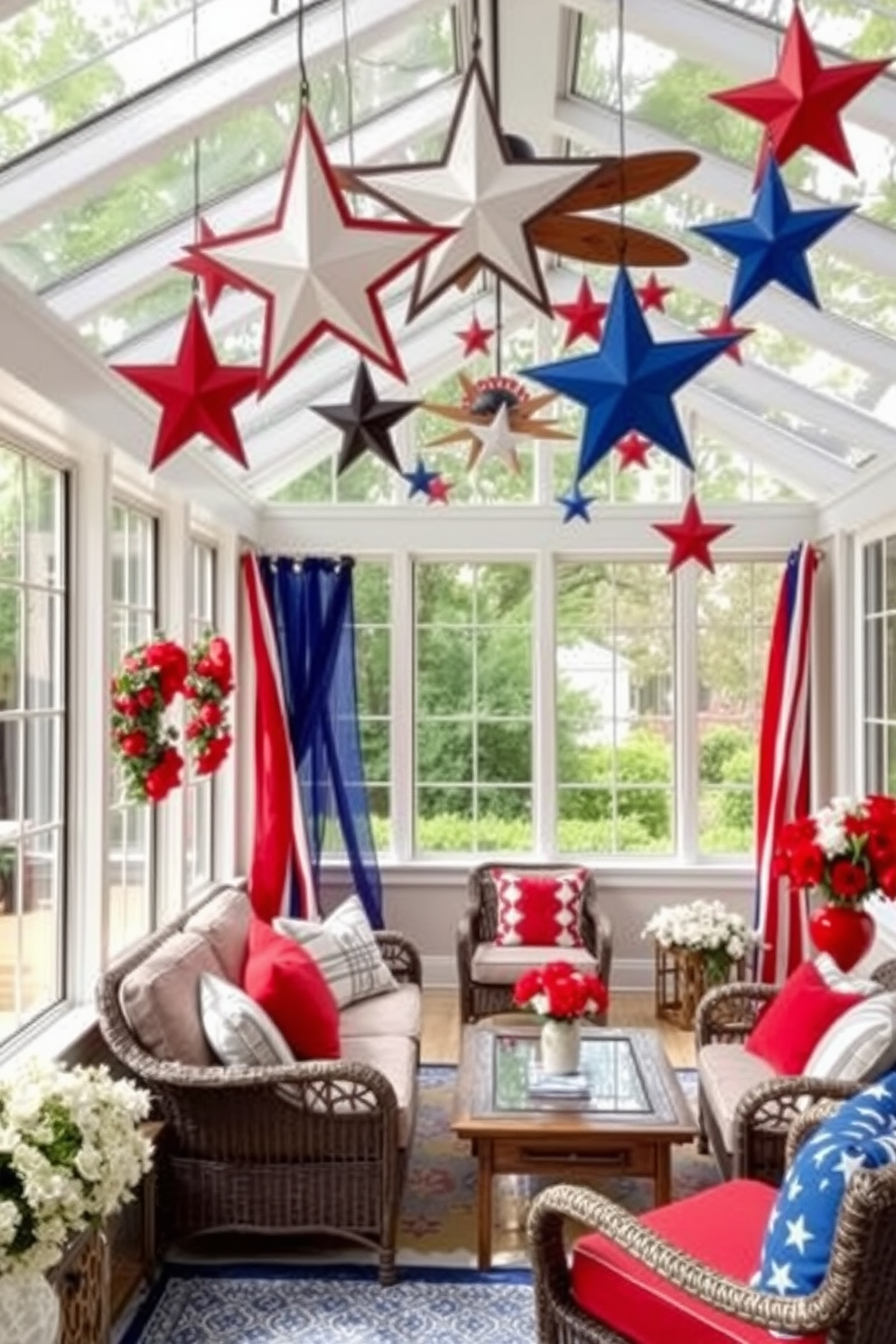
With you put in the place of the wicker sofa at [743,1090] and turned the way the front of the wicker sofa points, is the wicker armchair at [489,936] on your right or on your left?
on your right

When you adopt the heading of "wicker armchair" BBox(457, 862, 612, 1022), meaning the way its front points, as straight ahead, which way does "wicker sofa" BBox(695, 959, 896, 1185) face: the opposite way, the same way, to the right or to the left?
to the right

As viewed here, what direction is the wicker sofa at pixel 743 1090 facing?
to the viewer's left

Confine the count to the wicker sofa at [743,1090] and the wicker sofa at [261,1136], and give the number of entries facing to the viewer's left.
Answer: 1

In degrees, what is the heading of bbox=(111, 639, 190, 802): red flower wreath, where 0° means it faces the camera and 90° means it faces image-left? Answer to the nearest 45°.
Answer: approximately 315°

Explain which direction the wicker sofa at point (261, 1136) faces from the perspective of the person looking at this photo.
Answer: facing to the right of the viewer

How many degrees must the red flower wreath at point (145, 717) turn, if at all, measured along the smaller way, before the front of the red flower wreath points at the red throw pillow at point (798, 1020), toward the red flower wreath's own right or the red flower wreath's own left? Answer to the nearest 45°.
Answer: approximately 45° to the red flower wreath's own left
